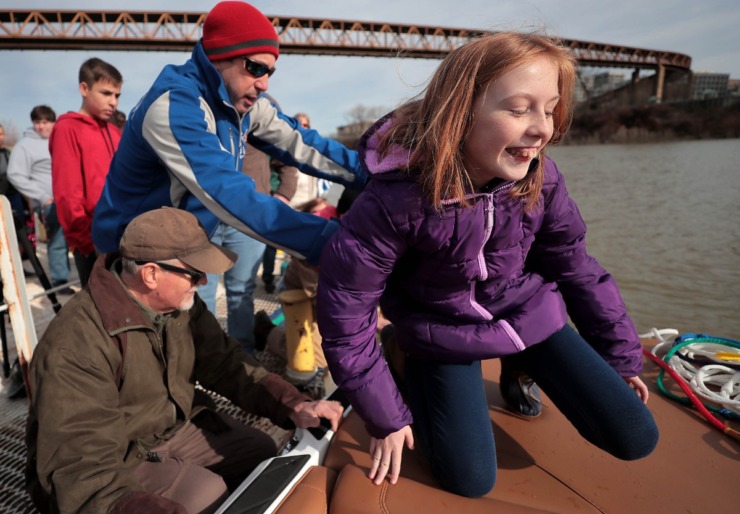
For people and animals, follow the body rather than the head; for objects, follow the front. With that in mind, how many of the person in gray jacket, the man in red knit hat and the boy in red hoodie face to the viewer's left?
0

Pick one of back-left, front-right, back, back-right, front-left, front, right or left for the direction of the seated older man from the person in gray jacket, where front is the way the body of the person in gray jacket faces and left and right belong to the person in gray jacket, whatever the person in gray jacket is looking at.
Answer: front-right

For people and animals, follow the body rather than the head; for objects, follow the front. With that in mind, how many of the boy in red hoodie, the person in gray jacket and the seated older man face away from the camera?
0

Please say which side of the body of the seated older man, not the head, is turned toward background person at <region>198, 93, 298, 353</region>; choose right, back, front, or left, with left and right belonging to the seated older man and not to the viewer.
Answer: left

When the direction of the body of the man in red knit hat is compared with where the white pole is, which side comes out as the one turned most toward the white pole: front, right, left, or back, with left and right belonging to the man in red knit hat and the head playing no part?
back

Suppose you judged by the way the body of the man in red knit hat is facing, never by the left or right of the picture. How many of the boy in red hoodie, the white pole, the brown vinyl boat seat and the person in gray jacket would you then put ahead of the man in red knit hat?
1

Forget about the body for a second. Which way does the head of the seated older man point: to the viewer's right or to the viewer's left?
to the viewer's right

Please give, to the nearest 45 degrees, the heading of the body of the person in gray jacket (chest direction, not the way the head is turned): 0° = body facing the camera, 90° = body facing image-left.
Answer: approximately 315°

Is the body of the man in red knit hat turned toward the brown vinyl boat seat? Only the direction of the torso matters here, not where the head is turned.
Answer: yes

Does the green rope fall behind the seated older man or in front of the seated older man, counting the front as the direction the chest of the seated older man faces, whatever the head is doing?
in front

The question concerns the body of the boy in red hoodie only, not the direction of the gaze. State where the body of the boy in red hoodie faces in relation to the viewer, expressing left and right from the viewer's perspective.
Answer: facing the viewer and to the right of the viewer

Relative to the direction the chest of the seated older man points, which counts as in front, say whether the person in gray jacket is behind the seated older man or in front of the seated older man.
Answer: behind

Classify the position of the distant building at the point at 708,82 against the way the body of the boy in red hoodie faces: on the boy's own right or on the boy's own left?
on the boy's own left

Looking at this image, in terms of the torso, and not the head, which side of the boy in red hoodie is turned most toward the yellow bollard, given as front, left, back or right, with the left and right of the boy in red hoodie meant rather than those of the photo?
front
